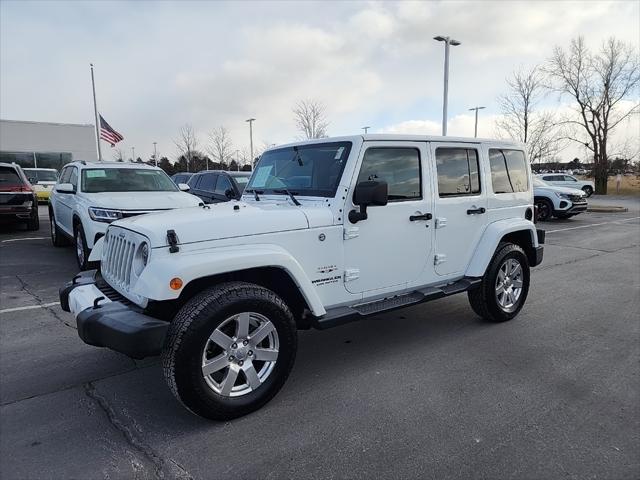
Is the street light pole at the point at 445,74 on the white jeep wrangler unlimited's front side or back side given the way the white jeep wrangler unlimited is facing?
on the back side

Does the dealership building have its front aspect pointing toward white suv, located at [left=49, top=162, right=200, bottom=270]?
yes

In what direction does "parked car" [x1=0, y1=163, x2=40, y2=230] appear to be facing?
away from the camera

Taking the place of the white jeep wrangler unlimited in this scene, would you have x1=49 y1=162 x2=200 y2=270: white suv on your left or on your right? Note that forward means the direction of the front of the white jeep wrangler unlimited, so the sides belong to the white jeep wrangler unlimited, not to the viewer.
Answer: on your right

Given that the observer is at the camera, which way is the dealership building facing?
facing the viewer

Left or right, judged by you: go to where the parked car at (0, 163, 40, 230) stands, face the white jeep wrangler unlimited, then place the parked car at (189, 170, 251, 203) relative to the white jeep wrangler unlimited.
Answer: left

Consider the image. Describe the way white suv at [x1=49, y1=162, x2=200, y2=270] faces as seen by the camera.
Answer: facing the viewer and to the right of the viewer

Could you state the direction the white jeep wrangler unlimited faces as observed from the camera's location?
facing the viewer and to the left of the viewer

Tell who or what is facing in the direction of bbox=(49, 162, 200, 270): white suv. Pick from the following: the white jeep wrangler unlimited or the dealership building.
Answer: the dealership building
